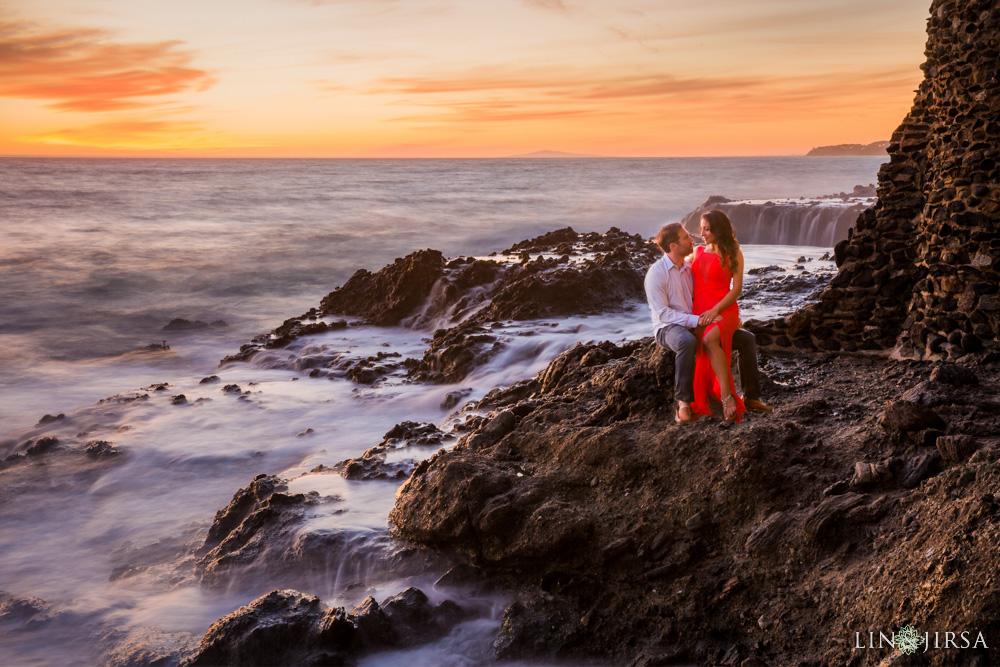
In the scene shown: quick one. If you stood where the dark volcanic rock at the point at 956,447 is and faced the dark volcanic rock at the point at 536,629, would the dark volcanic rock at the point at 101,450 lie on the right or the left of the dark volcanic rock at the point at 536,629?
right

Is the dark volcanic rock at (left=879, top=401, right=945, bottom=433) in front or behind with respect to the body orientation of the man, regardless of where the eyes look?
in front

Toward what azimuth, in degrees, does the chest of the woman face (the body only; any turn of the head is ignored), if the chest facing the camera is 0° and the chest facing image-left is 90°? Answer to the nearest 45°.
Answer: approximately 45°

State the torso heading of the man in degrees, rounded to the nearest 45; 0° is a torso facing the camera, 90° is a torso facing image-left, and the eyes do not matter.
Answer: approximately 315°

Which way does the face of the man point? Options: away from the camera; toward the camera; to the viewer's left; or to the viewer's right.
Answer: to the viewer's right

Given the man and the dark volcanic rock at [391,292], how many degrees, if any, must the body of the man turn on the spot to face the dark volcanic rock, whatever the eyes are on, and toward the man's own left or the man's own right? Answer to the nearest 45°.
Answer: approximately 180°

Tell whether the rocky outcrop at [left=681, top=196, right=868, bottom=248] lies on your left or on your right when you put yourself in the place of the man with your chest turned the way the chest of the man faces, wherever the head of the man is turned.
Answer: on your left

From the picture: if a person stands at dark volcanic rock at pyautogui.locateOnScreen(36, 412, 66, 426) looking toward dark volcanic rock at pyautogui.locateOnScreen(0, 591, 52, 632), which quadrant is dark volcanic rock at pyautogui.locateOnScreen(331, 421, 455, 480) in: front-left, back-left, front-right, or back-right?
front-left

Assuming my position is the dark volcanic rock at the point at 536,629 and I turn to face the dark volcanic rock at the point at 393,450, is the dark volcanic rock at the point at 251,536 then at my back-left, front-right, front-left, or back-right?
front-left

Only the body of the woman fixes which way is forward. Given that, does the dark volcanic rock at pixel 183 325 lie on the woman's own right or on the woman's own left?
on the woman's own right

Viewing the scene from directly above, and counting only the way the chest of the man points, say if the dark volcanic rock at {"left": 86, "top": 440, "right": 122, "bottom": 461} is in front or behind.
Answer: behind
